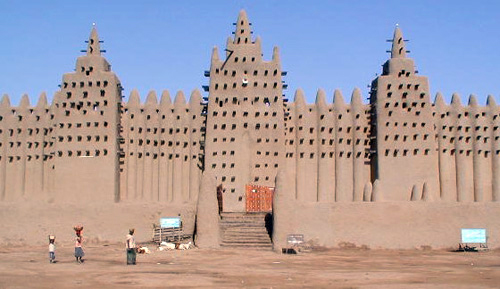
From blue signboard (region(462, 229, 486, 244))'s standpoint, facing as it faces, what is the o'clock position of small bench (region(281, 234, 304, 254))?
The small bench is roughly at 2 o'clock from the blue signboard.

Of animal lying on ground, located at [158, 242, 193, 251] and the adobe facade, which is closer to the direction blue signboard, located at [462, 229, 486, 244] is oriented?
the animal lying on ground

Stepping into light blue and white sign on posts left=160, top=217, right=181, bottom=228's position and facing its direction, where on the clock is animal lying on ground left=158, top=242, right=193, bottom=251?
The animal lying on ground is roughly at 12 o'clock from the light blue and white sign on posts.

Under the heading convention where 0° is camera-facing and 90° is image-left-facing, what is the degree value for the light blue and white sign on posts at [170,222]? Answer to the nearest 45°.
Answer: approximately 0°

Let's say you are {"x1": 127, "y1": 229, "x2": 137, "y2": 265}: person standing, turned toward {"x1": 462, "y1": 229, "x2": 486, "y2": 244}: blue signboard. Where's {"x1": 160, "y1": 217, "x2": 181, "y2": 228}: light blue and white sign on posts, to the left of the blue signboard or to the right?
left

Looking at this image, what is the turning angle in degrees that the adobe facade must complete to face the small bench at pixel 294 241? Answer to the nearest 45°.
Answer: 0° — it already faces it

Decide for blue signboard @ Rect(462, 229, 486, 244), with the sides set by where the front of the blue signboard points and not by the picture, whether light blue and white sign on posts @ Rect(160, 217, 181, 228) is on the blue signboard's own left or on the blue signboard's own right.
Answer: on the blue signboard's own right

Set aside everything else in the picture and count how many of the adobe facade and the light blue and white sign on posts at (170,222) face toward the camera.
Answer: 2

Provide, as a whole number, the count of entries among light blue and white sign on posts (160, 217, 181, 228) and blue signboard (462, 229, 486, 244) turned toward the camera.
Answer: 2

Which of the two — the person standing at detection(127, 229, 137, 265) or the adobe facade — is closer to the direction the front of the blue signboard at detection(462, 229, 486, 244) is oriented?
the person standing

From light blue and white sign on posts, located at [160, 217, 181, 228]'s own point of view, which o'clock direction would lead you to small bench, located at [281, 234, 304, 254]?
The small bench is roughly at 10 o'clock from the light blue and white sign on posts.
